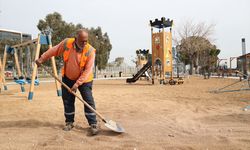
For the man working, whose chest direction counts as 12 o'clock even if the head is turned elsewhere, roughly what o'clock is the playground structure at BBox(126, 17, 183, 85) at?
The playground structure is roughly at 7 o'clock from the man working.

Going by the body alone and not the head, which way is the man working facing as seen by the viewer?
toward the camera
